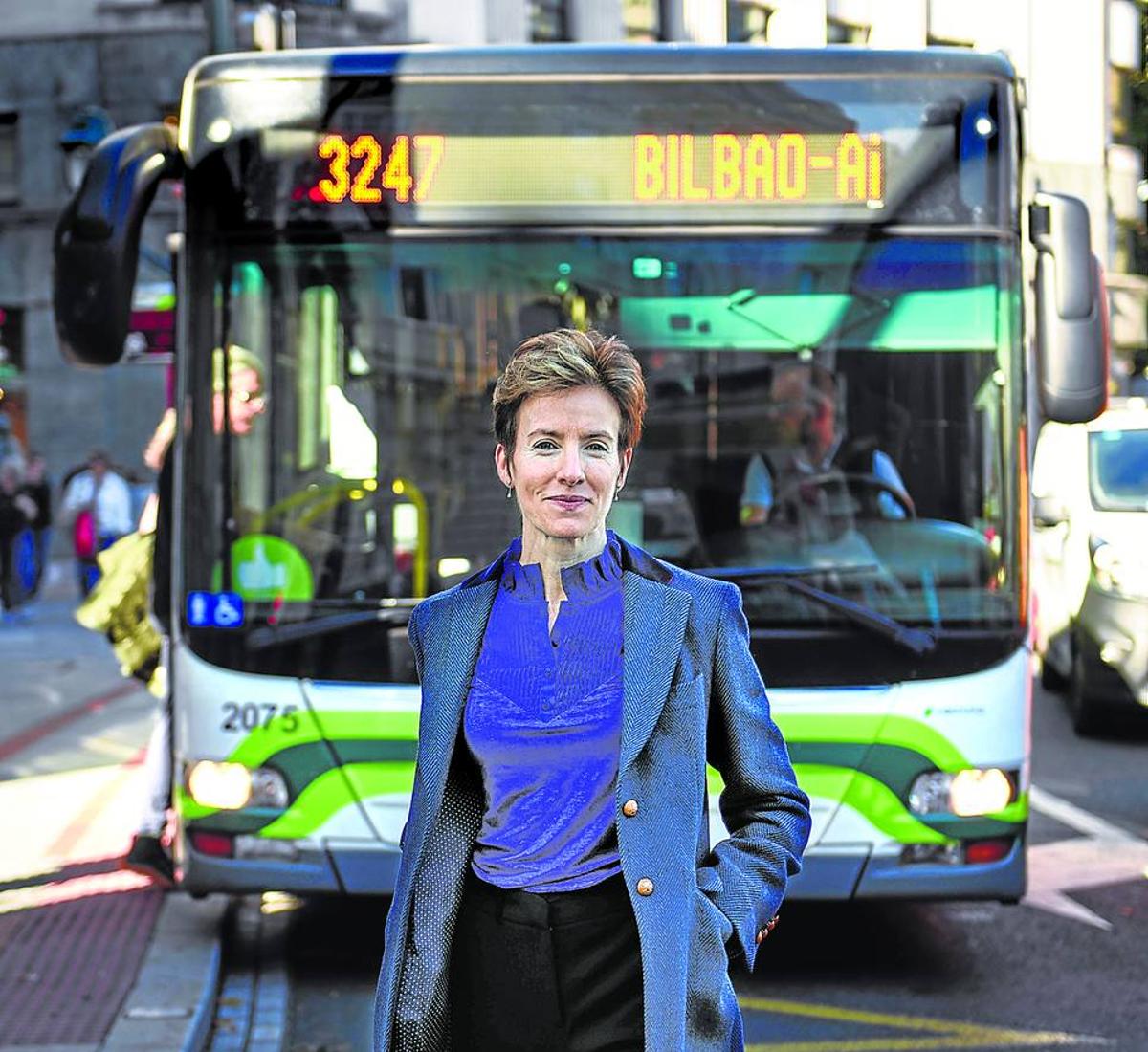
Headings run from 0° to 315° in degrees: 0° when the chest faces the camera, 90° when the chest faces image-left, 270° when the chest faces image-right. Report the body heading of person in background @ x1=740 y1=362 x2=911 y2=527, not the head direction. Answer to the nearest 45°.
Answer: approximately 0°

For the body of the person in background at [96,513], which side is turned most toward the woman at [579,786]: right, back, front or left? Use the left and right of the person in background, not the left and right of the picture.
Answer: front

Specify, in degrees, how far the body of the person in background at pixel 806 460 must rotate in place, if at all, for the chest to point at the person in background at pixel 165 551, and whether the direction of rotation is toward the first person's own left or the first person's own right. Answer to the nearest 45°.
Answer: approximately 90° to the first person's own right

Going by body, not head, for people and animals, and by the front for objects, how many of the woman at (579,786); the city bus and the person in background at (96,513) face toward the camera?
3

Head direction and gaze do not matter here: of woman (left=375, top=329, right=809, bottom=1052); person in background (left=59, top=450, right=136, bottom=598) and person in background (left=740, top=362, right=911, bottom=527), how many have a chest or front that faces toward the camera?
3

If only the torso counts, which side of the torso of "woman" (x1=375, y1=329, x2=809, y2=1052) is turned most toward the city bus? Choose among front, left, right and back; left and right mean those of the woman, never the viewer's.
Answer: back

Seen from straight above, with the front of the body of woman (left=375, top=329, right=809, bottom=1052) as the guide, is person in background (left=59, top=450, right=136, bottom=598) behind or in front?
behind

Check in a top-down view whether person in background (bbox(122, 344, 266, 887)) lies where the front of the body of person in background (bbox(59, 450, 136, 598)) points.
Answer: yes

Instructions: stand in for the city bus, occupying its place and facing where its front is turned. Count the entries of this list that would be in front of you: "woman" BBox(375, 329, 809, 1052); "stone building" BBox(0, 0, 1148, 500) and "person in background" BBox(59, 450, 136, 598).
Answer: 1

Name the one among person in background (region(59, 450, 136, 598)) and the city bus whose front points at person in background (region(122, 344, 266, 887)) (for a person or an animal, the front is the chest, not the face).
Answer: person in background (region(59, 450, 136, 598))

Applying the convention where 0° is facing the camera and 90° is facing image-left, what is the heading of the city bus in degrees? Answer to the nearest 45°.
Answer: approximately 0°
